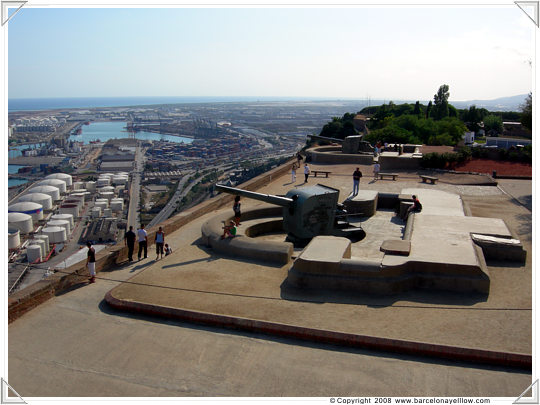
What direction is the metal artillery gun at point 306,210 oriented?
to the viewer's left

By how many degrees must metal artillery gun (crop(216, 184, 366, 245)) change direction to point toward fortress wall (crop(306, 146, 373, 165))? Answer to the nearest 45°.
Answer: approximately 90° to its right

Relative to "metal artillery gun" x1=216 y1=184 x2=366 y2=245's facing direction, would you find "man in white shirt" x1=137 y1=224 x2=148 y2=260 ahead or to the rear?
ahead

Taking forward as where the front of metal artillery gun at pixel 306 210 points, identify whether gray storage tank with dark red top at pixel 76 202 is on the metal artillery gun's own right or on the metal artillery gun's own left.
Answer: on the metal artillery gun's own right

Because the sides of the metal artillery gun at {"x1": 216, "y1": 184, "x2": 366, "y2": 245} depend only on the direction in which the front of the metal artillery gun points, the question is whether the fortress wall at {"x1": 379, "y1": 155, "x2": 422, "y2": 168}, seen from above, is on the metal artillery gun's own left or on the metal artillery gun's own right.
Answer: on the metal artillery gun's own right

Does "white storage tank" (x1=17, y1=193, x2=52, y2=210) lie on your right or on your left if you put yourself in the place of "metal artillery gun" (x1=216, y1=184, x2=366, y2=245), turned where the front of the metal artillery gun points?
on your right
